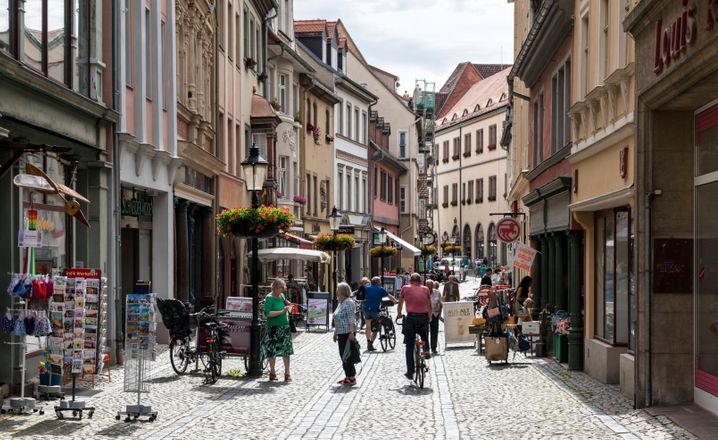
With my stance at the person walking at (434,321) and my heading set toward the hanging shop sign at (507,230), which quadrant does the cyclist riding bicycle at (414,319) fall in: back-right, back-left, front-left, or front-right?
back-right

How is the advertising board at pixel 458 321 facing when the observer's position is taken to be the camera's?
facing the viewer

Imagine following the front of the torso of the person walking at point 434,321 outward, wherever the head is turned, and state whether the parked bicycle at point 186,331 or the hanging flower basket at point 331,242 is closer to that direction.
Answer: the hanging flower basket

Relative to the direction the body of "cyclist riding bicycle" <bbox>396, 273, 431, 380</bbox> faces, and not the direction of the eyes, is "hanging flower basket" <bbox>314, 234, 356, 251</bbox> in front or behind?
in front

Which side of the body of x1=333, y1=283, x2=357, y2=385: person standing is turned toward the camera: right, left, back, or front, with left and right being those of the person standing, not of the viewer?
left

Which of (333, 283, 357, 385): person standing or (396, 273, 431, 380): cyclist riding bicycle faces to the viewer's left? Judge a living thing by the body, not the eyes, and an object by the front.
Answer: the person standing

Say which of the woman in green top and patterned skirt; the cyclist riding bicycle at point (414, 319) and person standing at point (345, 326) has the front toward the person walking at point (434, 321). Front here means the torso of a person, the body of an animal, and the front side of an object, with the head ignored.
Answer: the cyclist riding bicycle

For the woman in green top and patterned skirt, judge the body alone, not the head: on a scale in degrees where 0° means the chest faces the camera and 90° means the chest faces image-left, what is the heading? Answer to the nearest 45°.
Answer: approximately 315°

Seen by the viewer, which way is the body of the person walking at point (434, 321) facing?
away from the camera

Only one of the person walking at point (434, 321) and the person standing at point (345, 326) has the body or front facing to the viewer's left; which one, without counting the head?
the person standing at point (345, 326)

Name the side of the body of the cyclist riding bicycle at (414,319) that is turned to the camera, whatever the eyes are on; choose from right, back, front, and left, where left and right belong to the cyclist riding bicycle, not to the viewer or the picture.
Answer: back
